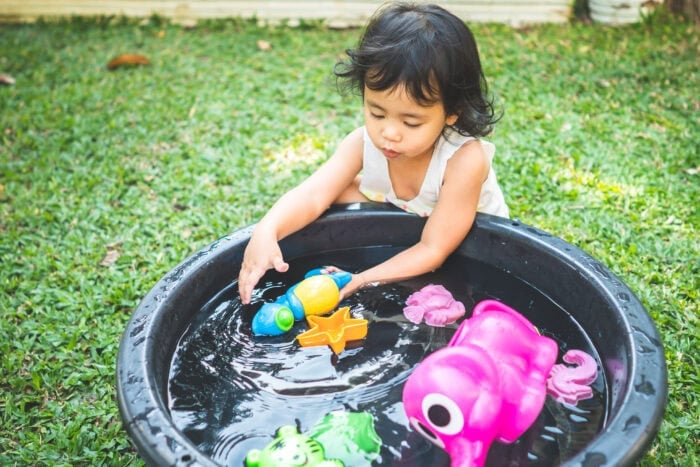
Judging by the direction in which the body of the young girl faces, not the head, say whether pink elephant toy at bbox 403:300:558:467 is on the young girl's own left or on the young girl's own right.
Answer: on the young girl's own left

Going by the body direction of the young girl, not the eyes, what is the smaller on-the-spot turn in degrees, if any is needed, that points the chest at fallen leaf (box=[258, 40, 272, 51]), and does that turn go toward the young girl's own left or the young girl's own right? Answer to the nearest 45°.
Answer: approximately 135° to the young girl's own right

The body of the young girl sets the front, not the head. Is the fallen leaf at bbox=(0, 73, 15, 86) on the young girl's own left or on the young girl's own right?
on the young girl's own right

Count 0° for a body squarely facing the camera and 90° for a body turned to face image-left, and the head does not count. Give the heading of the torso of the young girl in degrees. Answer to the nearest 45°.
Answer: approximately 45°

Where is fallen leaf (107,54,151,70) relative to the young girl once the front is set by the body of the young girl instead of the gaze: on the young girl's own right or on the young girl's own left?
on the young girl's own right
